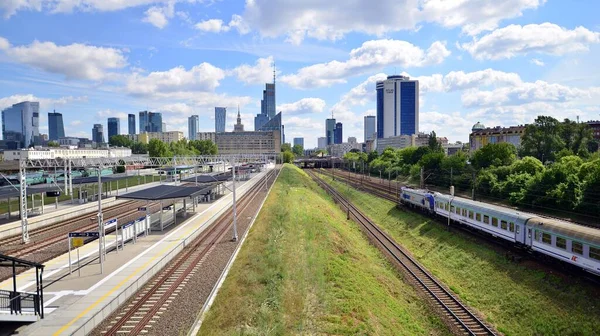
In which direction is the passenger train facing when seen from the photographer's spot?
facing away from the viewer and to the left of the viewer

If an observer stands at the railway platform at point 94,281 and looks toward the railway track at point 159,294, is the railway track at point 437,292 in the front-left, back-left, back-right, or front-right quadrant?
front-left

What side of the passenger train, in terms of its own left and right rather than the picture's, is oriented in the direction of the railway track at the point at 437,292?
left

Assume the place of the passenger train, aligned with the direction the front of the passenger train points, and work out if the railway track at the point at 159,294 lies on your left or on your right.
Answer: on your left

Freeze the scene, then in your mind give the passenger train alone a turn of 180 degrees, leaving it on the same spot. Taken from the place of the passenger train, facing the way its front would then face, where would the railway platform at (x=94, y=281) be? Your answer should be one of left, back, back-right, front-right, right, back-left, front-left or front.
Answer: right
